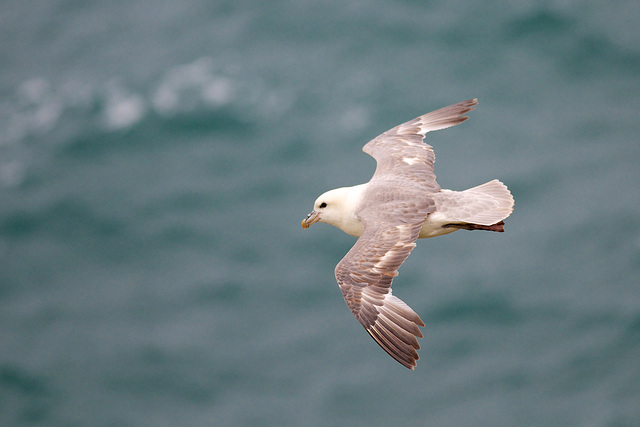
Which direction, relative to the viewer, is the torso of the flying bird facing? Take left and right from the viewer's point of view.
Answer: facing to the left of the viewer
